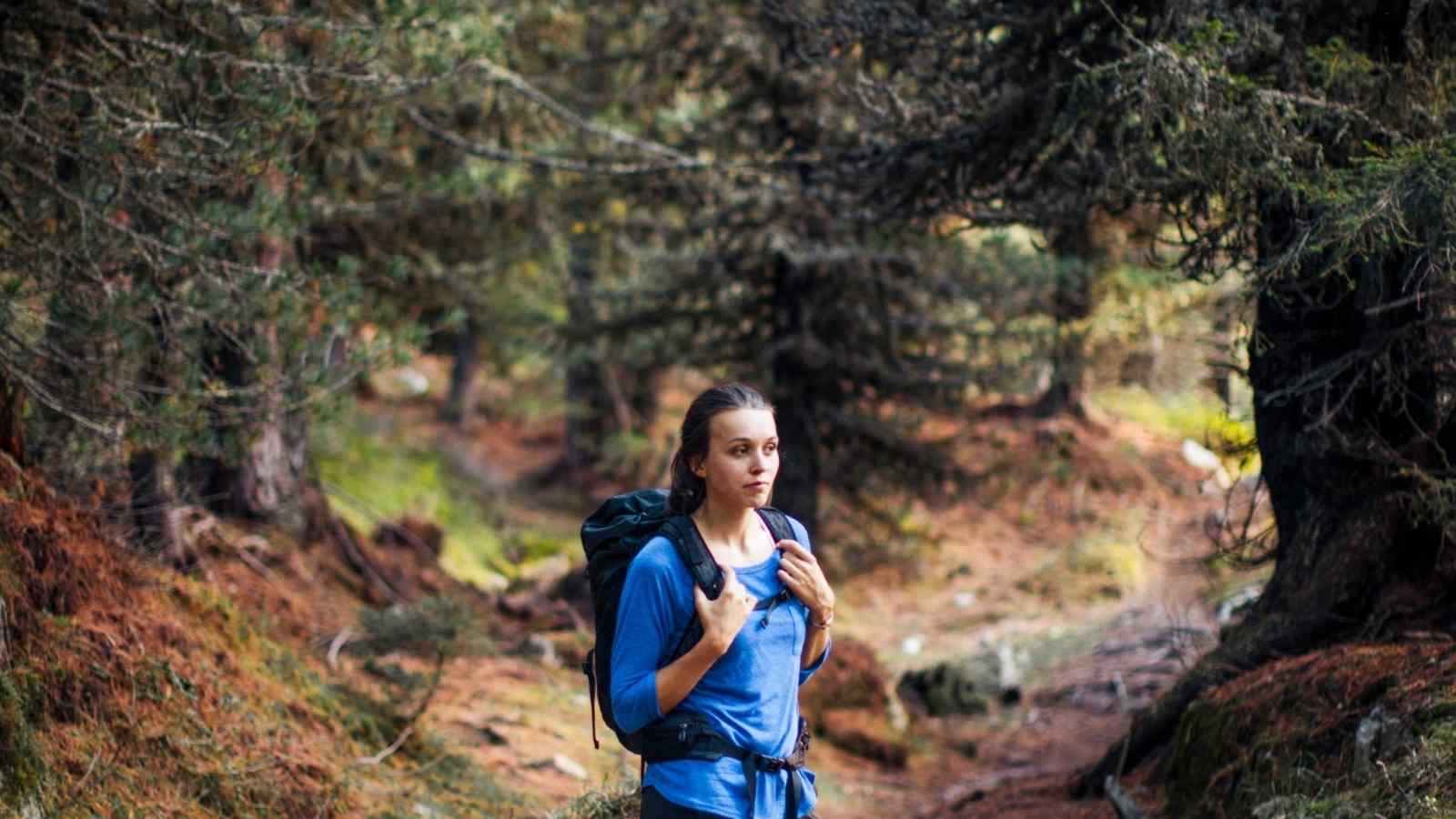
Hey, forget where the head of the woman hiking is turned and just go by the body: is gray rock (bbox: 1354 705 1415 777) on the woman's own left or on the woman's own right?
on the woman's own left

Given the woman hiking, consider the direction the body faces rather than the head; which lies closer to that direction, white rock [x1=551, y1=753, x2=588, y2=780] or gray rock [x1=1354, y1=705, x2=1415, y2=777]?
the gray rock

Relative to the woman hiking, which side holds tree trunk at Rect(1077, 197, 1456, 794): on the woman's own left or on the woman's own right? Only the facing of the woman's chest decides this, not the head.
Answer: on the woman's own left

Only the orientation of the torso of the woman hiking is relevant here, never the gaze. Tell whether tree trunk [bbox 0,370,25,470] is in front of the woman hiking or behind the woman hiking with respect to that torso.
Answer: behind

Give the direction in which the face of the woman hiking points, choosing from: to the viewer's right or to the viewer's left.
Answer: to the viewer's right

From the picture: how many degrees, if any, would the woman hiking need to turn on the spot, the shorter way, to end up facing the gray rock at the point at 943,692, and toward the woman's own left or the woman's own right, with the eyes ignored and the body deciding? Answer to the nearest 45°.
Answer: approximately 135° to the woman's own left

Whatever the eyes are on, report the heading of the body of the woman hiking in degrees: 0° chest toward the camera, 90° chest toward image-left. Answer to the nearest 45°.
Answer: approximately 315°

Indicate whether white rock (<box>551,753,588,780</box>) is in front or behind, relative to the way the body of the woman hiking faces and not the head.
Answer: behind

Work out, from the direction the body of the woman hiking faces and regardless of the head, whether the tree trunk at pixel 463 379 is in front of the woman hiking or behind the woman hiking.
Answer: behind
